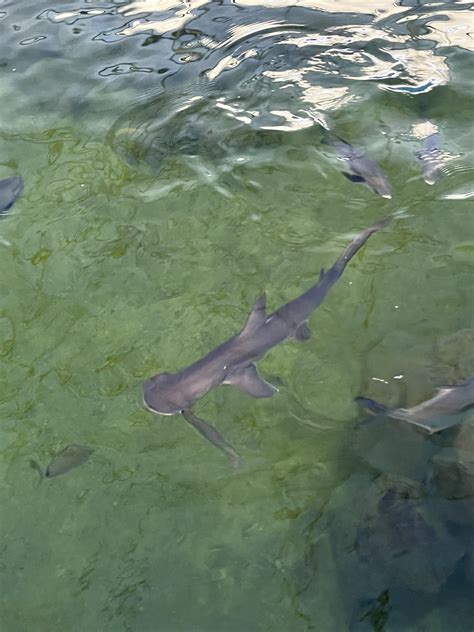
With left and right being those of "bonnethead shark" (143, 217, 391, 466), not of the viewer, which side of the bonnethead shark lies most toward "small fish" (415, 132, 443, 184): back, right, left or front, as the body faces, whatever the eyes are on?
back

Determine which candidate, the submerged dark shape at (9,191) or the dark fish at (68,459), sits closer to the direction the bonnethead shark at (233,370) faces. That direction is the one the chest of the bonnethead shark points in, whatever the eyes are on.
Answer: the dark fish

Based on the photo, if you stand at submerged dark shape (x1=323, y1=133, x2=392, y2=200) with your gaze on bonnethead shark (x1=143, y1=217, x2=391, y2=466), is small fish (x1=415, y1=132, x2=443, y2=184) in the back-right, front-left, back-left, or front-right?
back-left

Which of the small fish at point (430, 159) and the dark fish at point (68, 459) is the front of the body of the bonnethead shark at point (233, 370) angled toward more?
the dark fish

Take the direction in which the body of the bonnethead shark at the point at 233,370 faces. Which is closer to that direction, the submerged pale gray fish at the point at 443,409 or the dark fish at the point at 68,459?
the dark fish

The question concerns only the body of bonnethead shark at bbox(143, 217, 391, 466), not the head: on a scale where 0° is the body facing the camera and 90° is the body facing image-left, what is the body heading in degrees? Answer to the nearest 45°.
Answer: approximately 45°
